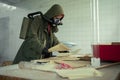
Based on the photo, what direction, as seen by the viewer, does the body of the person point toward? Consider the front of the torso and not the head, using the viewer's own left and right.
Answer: facing the viewer and to the right of the viewer

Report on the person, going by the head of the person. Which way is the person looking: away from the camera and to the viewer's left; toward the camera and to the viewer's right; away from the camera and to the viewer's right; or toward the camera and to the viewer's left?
toward the camera and to the viewer's right

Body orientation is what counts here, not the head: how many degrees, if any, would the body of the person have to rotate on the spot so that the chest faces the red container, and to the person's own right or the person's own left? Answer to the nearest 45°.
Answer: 0° — they already face it
